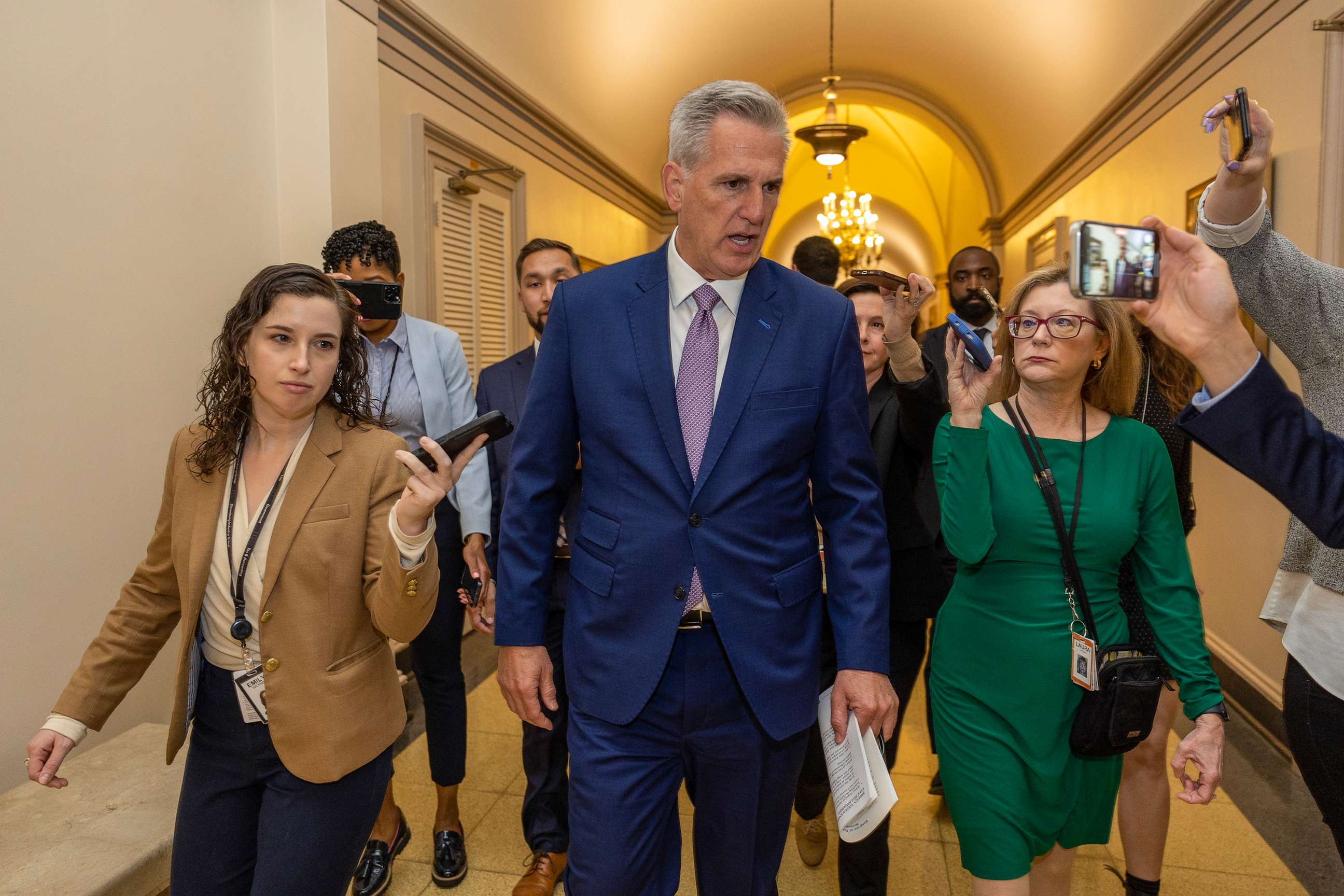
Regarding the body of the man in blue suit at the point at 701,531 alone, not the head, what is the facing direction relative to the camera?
toward the camera

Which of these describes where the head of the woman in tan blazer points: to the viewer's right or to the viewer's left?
to the viewer's right

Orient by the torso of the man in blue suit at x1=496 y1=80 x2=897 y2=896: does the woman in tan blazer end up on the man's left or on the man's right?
on the man's right

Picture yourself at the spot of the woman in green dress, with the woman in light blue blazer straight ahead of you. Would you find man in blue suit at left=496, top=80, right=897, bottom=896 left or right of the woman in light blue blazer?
left

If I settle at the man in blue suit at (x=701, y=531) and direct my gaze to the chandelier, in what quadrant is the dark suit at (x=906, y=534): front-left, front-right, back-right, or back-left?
front-right

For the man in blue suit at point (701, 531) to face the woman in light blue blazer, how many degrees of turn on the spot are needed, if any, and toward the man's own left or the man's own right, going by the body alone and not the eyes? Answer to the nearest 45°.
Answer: approximately 135° to the man's own right

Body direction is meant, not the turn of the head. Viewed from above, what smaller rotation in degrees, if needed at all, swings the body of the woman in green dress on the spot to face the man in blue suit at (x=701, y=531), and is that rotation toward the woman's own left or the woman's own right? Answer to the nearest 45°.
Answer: approximately 45° to the woman's own right

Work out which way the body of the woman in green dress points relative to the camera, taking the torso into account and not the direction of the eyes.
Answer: toward the camera

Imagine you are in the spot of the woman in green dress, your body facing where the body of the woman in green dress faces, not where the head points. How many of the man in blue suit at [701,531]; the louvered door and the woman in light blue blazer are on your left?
0

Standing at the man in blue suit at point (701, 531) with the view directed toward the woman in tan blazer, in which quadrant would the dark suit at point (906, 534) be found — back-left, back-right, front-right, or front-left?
back-right

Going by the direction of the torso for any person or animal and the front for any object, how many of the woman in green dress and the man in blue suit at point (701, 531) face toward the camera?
2

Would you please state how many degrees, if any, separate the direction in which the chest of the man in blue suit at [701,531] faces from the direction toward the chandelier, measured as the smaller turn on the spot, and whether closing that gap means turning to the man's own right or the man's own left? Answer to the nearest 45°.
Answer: approximately 180°

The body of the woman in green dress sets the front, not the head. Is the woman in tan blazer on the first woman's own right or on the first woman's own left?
on the first woman's own right

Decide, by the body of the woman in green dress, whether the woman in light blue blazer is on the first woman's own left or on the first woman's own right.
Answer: on the first woman's own right

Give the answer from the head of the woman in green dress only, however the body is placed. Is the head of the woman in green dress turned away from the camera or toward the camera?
toward the camera

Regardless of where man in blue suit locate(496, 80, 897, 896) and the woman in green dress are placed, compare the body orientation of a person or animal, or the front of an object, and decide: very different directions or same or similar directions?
same or similar directions
